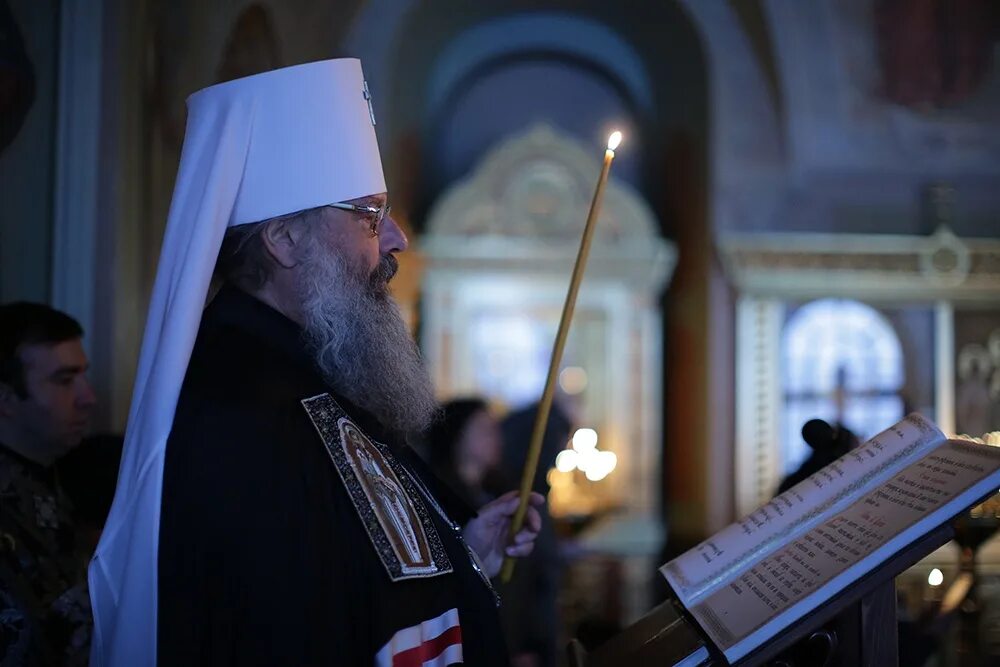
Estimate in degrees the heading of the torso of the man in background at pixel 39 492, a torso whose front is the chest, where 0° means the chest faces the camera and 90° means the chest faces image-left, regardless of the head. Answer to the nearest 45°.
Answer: approximately 270°

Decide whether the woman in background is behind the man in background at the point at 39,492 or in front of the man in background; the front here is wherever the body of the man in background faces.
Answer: in front

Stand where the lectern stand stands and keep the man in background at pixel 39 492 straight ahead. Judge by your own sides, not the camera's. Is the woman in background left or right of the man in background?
right

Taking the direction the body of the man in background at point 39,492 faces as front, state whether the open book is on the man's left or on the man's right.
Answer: on the man's right

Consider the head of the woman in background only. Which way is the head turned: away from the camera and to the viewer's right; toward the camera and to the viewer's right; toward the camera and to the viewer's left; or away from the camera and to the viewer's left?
toward the camera and to the viewer's right

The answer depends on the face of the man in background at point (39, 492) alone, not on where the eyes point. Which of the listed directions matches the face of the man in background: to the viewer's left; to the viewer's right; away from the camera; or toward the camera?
to the viewer's right
